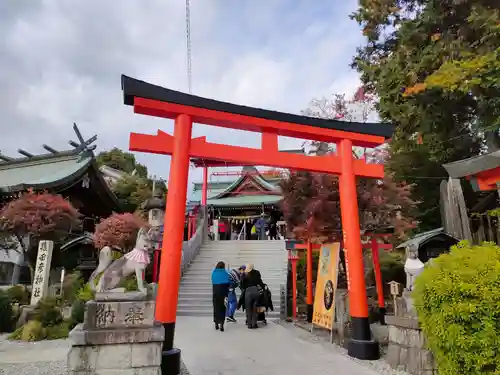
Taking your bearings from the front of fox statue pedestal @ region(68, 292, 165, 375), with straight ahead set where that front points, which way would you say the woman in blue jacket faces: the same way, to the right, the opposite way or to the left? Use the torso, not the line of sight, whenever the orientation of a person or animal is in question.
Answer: the opposite way

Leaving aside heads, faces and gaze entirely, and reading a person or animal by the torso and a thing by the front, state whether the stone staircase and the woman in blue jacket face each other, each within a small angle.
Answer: yes

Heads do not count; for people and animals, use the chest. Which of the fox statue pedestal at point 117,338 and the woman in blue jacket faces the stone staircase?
the woman in blue jacket

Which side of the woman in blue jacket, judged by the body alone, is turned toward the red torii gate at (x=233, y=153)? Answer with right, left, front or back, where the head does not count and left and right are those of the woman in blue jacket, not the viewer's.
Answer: back

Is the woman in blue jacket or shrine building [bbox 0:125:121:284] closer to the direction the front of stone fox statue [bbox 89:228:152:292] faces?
the woman in blue jacket

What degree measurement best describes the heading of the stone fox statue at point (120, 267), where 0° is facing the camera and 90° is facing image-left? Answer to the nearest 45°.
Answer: approximately 270°

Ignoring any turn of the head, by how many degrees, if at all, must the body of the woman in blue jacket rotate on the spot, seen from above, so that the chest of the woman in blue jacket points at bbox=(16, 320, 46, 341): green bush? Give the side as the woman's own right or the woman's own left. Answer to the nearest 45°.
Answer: approximately 90° to the woman's own left

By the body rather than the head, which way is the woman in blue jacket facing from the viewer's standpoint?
away from the camera

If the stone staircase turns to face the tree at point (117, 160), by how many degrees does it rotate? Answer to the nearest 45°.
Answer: approximately 135° to its right

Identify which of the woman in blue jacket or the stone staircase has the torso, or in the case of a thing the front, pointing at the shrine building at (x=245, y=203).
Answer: the woman in blue jacket

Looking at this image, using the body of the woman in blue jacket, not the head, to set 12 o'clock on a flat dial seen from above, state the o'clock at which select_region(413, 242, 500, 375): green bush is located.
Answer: The green bush is roughly at 5 o'clock from the woman in blue jacket.
